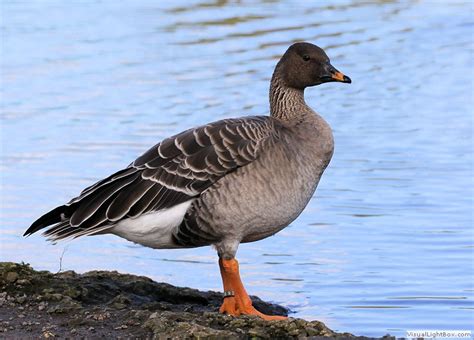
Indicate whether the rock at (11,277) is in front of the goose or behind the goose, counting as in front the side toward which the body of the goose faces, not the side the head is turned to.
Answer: behind

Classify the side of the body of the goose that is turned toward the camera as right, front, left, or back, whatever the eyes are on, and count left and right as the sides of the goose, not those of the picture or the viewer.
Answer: right
